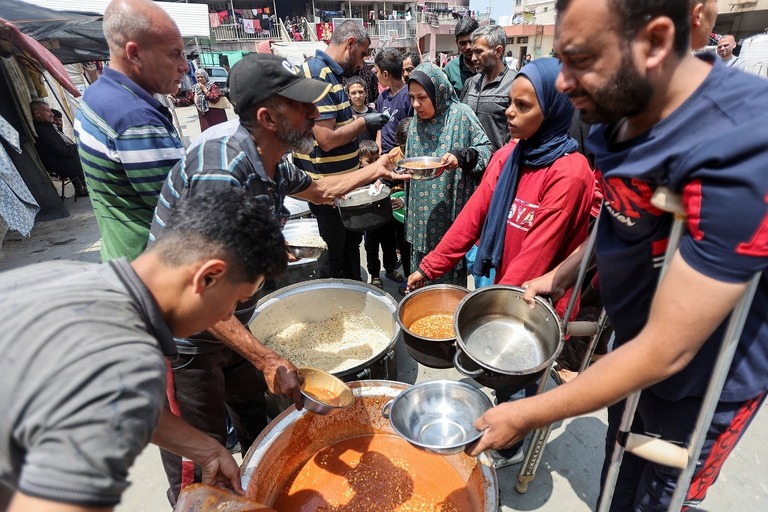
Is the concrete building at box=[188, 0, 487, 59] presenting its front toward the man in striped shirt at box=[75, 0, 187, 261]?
yes

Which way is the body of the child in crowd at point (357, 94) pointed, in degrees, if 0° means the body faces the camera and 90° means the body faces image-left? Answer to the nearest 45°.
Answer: approximately 0°

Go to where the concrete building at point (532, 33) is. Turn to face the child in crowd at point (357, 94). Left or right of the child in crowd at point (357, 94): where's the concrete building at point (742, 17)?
left

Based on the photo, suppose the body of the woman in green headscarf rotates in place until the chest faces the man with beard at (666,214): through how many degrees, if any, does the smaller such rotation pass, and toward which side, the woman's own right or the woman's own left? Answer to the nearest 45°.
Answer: approximately 45° to the woman's own left
